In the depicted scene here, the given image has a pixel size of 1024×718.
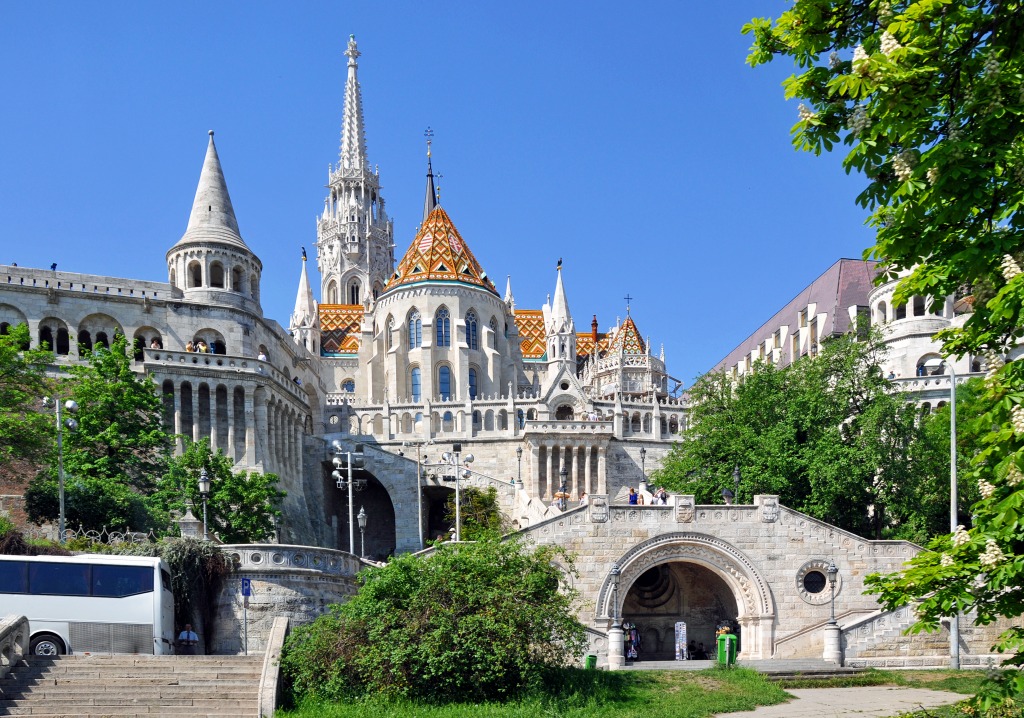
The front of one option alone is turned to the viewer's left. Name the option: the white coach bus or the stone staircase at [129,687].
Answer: the white coach bus

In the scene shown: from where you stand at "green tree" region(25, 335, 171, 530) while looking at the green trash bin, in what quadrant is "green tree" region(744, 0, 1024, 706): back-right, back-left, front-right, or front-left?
front-right

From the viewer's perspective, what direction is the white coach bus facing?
to the viewer's left

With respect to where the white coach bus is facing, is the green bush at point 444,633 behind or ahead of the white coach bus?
behind

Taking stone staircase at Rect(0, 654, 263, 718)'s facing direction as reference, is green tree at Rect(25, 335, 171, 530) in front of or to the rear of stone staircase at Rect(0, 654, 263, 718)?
to the rear

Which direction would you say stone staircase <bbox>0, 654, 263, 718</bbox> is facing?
toward the camera

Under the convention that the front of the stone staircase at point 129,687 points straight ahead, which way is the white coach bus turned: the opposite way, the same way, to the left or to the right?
to the right
